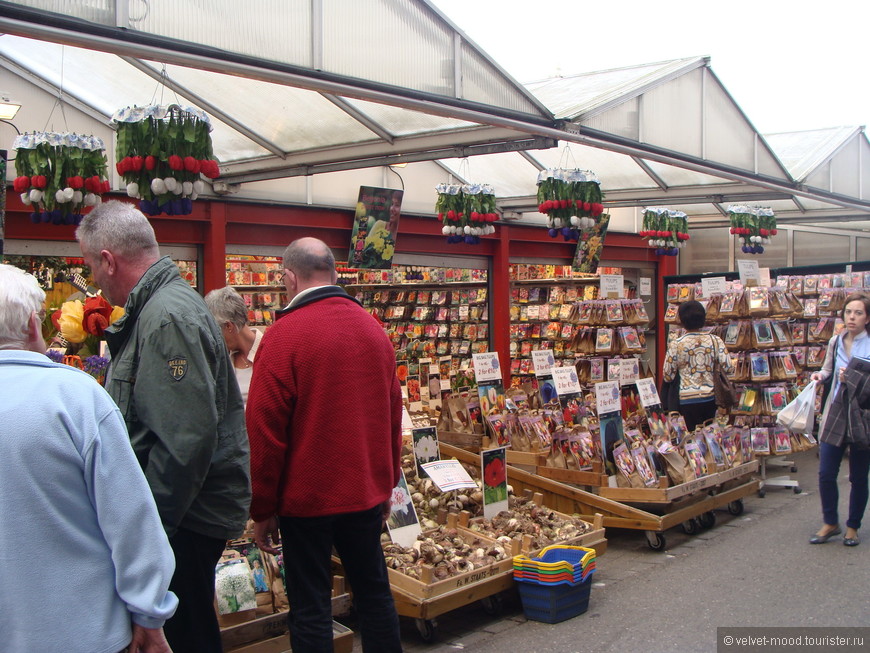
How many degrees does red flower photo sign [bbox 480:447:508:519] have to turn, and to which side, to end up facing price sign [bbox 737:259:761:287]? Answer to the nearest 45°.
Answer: approximately 90° to its left

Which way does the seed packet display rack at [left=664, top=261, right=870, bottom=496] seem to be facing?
toward the camera

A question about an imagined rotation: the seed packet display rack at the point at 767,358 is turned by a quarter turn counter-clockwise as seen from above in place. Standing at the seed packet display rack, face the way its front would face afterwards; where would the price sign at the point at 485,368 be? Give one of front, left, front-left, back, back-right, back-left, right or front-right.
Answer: back-right

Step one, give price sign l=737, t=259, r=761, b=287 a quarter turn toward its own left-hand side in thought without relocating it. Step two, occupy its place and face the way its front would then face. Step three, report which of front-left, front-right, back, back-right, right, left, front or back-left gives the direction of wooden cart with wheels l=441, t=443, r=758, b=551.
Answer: right

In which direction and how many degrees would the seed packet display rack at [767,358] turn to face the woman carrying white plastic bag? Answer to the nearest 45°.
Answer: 0° — it already faces them

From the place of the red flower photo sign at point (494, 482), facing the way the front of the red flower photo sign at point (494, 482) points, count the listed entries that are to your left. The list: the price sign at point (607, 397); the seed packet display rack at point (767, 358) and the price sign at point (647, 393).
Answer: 3

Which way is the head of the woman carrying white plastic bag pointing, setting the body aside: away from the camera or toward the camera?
toward the camera

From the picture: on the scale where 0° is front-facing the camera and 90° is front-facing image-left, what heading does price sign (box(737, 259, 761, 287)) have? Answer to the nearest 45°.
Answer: approximately 0°

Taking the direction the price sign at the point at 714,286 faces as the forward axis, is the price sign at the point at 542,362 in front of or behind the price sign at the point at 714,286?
in front

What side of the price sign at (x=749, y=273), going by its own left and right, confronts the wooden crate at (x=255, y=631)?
front

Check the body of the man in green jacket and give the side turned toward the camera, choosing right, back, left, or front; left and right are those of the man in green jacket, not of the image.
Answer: left

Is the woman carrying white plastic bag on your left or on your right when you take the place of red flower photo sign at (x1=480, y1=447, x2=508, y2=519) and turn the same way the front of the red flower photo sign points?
on your left

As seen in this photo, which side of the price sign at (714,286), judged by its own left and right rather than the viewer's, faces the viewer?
front

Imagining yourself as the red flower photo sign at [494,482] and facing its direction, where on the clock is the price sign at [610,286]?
The price sign is roughly at 8 o'clock from the red flower photo sign.

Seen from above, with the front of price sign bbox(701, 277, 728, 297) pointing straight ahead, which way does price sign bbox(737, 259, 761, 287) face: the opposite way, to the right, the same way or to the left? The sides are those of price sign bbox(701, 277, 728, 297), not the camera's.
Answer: the same way
